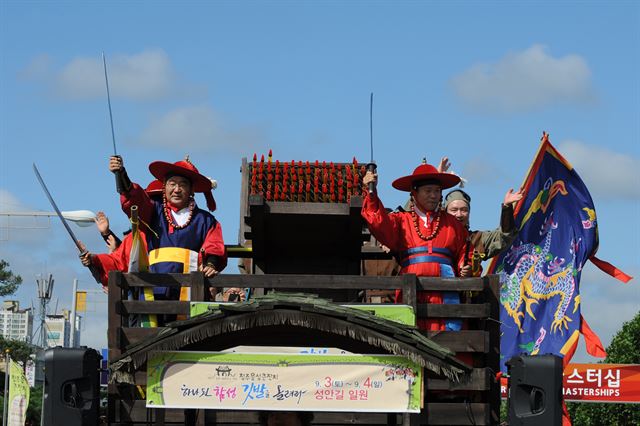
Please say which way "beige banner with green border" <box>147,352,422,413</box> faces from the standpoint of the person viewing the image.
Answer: facing the viewer

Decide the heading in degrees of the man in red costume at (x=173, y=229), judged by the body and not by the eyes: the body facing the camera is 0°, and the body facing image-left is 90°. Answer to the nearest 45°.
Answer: approximately 0°

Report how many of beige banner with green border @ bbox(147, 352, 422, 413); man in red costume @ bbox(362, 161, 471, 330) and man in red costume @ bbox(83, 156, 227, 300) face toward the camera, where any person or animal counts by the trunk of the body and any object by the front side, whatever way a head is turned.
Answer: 3

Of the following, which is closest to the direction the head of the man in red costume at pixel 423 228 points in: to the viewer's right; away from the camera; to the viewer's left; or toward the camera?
toward the camera

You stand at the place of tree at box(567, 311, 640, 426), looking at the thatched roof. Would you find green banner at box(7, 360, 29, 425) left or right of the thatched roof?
right

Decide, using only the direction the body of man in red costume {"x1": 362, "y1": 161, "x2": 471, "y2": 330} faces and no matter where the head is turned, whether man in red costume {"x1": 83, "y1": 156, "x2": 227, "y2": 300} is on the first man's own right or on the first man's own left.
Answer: on the first man's own right

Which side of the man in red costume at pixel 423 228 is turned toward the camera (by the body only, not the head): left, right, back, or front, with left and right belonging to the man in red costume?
front

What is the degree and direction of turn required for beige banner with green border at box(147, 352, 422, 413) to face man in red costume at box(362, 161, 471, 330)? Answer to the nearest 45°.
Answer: approximately 135° to its left

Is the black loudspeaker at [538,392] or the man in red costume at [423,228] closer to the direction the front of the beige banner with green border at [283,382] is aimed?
the black loudspeaker

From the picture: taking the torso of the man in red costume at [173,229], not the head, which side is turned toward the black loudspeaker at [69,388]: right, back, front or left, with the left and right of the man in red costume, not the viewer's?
front

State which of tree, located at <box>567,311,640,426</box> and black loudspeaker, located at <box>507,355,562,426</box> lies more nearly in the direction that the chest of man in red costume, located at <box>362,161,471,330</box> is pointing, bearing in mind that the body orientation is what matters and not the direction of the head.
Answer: the black loudspeaker
